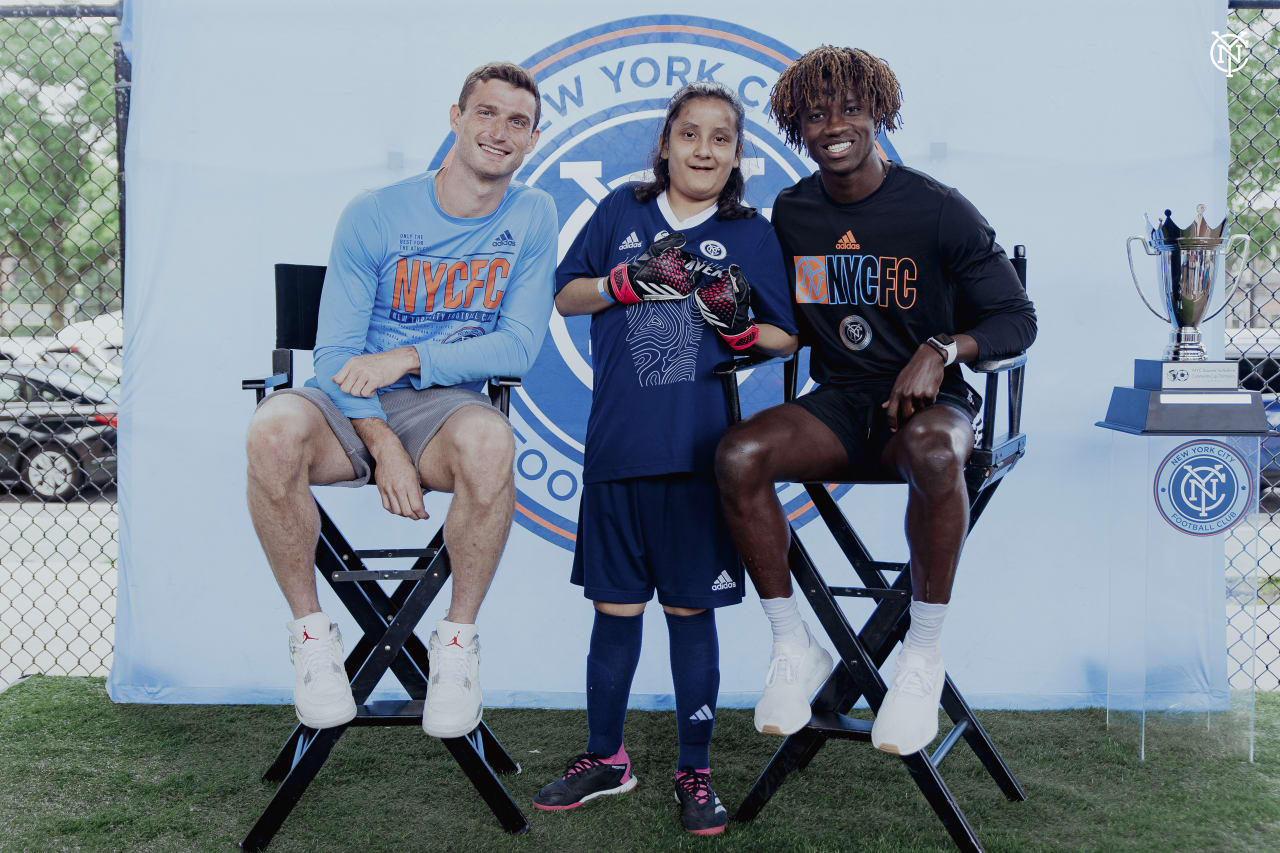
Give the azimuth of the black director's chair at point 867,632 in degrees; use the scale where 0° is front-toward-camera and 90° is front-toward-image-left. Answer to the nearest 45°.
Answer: approximately 45°

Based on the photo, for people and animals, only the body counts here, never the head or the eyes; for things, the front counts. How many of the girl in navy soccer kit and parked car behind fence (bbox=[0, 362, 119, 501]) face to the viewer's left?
1

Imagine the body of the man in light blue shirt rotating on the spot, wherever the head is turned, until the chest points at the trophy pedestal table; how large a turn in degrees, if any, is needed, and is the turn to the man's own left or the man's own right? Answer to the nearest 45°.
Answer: approximately 90° to the man's own left

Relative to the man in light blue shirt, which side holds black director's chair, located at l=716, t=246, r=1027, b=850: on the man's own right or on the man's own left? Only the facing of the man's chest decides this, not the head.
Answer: on the man's own left

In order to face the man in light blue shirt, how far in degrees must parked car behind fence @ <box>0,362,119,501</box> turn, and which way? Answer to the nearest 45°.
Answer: approximately 90° to its left

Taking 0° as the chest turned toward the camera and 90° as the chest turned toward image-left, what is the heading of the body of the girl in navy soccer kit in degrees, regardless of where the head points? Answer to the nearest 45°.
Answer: approximately 0°

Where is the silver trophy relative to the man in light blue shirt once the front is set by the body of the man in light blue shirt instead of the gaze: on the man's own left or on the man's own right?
on the man's own left

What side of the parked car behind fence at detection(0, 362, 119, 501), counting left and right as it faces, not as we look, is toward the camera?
left

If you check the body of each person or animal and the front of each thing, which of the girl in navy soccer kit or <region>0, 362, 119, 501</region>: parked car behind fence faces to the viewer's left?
the parked car behind fence

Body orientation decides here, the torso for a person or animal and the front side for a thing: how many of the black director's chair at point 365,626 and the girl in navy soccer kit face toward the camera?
2

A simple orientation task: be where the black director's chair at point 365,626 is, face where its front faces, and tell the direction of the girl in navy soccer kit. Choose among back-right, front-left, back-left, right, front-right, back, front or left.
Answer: left
